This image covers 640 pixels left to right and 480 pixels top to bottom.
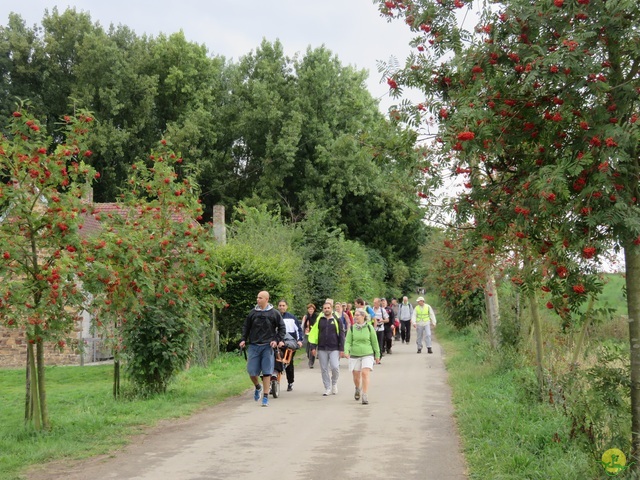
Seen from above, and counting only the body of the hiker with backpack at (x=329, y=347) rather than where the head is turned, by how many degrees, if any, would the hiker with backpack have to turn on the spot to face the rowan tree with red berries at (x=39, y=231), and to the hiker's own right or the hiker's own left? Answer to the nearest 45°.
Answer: approximately 45° to the hiker's own right

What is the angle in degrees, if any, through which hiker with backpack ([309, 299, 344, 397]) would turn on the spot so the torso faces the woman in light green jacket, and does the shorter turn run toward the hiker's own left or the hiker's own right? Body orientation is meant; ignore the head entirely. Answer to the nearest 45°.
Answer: approximately 45° to the hiker's own left

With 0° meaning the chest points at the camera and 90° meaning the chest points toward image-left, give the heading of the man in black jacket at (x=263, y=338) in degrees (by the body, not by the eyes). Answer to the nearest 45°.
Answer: approximately 0°

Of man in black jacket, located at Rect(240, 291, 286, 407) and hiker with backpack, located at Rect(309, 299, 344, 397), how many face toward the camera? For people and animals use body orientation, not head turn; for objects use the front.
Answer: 2

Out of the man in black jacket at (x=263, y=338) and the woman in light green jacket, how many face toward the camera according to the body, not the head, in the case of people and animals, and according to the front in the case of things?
2

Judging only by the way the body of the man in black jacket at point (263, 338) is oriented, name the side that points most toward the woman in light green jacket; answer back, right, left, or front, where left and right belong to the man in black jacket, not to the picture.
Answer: left

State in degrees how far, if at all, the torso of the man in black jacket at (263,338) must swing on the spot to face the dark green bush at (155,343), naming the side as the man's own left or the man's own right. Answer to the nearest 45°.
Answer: approximately 90° to the man's own right

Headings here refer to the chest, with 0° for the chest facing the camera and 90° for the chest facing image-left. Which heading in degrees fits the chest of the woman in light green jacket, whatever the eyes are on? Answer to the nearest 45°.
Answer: approximately 0°

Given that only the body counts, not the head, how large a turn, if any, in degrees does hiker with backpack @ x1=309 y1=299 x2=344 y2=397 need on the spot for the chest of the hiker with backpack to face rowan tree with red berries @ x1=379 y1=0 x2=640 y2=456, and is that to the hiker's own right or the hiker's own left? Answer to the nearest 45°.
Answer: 0° — they already face it

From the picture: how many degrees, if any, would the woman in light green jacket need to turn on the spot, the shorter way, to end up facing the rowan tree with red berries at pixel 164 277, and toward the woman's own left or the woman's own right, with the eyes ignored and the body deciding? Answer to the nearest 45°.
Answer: approximately 90° to the woman's own right

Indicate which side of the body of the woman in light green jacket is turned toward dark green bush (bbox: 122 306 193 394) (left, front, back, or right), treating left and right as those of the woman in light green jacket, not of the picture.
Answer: right
